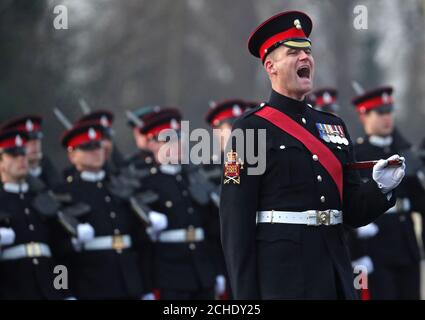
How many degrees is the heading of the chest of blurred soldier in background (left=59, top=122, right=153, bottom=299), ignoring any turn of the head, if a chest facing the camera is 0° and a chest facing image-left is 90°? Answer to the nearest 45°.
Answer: approximately 315°

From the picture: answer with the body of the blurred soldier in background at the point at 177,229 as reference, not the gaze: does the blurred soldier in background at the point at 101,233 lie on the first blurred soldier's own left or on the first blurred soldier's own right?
on the first blurred soldier's own right

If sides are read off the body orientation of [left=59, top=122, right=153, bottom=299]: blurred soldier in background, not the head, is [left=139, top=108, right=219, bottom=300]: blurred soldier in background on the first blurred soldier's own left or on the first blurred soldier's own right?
on the first blurred soldier's own left
